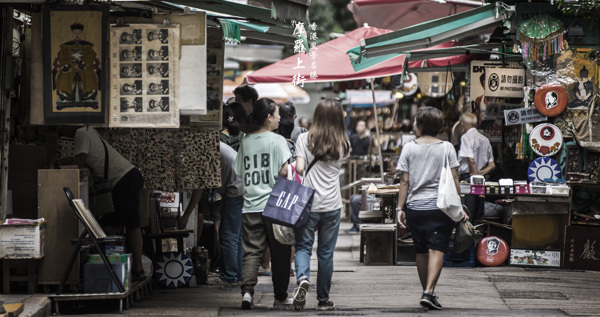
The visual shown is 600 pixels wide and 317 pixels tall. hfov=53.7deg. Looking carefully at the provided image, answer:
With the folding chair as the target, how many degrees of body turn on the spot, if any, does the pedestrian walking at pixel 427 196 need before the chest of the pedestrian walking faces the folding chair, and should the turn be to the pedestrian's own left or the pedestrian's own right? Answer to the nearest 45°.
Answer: approximately 90° to the pedestrian's own left

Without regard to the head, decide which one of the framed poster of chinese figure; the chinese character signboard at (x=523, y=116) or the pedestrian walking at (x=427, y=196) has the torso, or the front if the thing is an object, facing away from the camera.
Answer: the pedestrian walking

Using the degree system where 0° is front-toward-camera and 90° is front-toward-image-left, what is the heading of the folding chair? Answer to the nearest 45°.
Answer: approximately 270°

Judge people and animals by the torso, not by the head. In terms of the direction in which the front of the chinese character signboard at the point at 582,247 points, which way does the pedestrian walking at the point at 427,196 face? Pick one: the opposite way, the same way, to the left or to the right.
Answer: the opposite way

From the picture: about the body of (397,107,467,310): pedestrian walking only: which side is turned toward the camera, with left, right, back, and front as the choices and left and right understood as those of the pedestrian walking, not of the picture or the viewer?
back

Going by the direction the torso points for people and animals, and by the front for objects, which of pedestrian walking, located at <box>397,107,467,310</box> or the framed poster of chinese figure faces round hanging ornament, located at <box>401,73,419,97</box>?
the pedestrian walking
